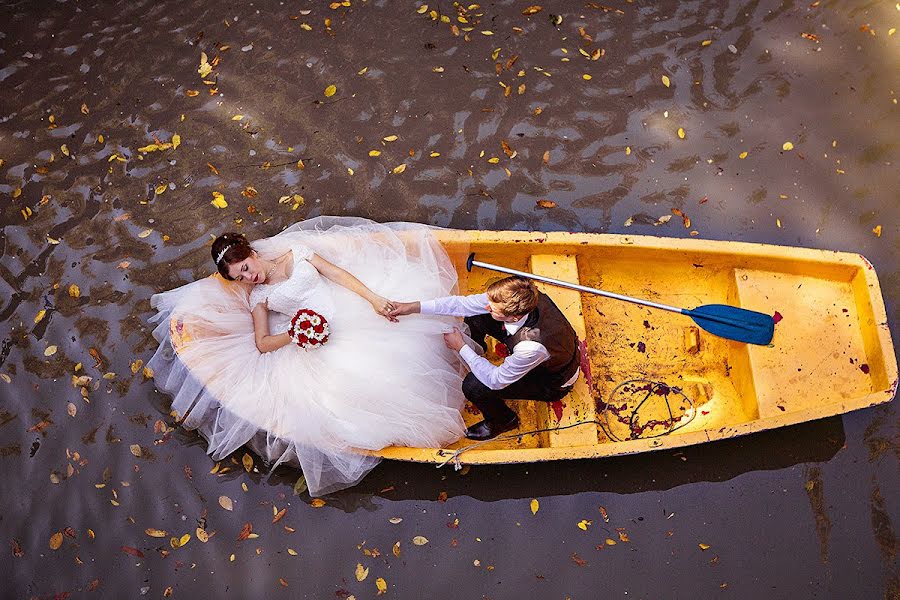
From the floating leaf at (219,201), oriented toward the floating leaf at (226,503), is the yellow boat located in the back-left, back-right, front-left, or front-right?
front-left

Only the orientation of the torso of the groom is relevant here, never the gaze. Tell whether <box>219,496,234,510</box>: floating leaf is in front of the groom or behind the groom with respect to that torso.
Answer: in front

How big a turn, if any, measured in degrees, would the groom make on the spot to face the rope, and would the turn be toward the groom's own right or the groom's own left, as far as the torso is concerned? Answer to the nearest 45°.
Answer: approximately 180°

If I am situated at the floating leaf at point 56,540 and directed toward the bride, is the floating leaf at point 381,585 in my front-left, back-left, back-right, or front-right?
front-right

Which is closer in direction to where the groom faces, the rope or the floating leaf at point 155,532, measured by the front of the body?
the floating leaf

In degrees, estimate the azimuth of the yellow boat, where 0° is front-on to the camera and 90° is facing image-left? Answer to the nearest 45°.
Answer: approximately 90°

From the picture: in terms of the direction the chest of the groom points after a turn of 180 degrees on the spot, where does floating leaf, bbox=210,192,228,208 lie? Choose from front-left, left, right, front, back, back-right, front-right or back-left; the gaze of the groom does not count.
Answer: back-left

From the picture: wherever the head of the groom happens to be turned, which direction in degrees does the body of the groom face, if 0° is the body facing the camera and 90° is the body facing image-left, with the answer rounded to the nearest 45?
approximately 90°

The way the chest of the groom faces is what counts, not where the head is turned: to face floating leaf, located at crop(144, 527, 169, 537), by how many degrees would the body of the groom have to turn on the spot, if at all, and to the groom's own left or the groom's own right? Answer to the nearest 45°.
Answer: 0° — they already face it

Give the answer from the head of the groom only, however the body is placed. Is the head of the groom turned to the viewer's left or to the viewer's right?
to the viewer's left

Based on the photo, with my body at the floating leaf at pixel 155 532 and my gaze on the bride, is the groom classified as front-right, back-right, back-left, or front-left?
front-right

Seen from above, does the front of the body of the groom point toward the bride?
yes
